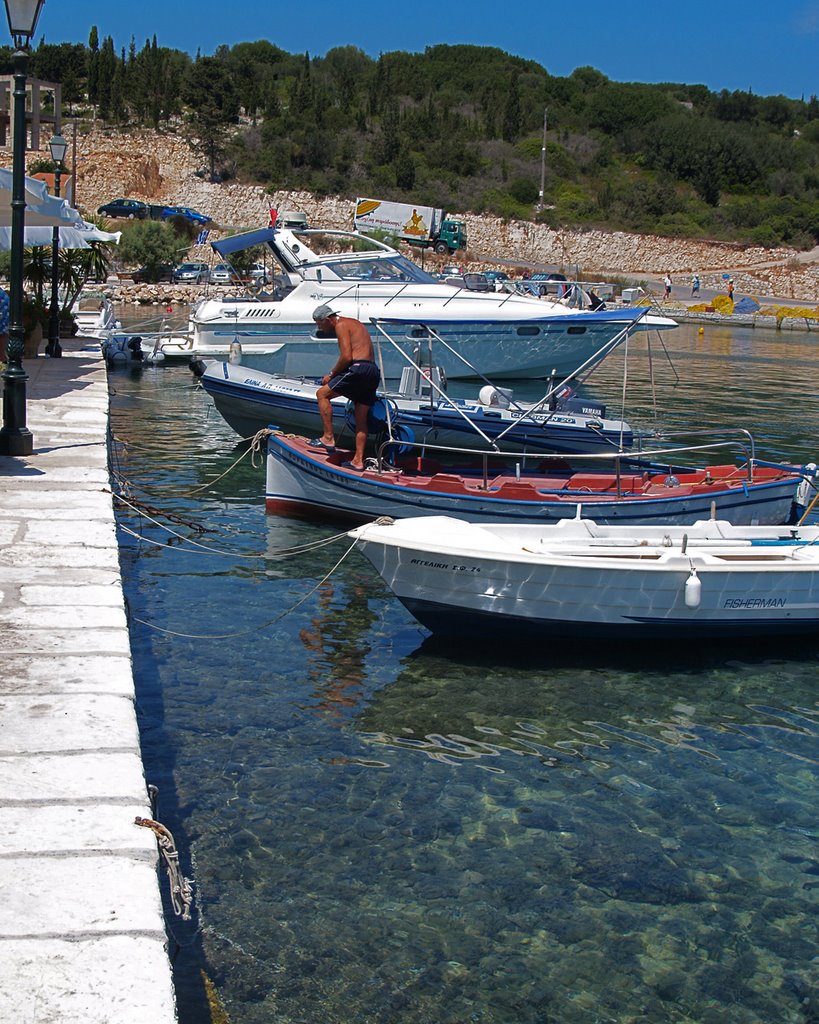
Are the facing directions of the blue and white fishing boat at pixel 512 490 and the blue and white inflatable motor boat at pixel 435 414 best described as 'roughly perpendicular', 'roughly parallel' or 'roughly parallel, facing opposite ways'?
roughly parallel

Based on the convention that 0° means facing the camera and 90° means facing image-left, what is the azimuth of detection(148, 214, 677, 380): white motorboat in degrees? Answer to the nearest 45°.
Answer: approximately 270°

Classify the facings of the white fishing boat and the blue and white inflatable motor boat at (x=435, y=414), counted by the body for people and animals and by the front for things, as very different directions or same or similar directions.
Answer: same or similar directions

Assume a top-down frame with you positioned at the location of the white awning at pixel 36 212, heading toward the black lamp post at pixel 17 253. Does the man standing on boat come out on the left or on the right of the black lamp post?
left

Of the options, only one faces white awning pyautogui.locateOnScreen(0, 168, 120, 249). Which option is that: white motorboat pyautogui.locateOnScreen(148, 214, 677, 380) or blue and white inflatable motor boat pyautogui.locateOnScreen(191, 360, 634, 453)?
the blue and white inflatable motor boat

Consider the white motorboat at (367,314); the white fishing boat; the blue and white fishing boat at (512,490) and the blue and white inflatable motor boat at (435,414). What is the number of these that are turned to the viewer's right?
1

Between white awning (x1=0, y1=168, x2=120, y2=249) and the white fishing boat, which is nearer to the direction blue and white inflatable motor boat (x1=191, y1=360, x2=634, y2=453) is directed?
the white awning

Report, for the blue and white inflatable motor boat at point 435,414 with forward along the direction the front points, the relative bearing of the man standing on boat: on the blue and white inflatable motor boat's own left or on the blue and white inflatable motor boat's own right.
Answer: on the blue and white inflatable motor boat's own left

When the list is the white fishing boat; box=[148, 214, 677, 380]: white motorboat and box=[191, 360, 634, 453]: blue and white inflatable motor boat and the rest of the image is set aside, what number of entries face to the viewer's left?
2

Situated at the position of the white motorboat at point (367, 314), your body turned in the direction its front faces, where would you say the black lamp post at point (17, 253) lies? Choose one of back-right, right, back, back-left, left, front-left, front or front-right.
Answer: right

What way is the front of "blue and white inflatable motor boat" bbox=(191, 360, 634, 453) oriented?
to the viewer's left

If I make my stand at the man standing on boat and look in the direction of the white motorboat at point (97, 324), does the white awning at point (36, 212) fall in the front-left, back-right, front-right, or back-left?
front-left

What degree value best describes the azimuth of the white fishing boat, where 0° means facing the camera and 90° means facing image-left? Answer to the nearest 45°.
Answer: approximately 90°

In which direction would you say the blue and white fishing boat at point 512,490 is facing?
to the viewer's left
